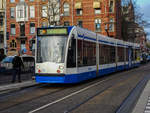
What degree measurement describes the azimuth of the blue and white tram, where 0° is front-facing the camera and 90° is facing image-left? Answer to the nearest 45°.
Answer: approximately 45°
